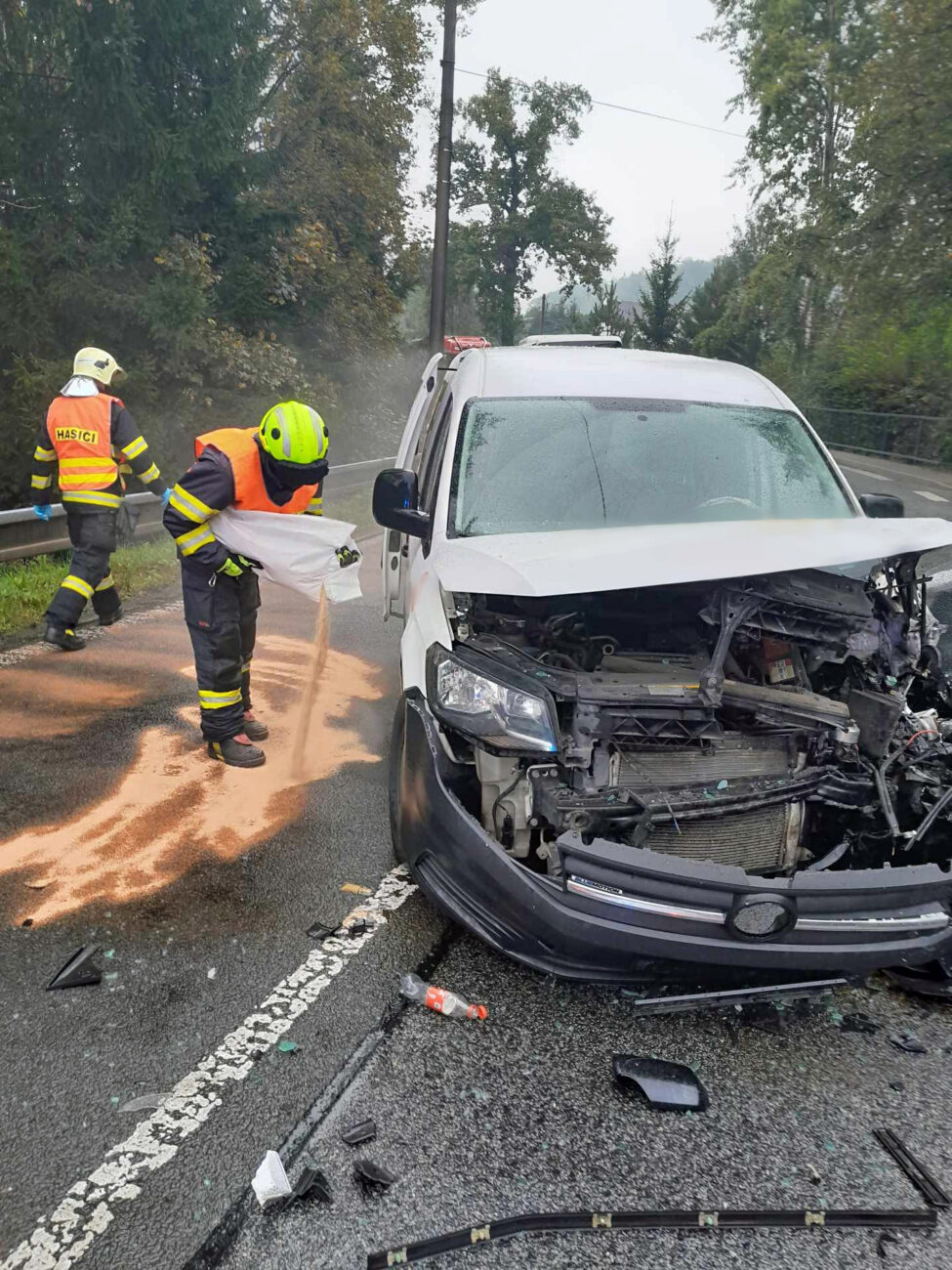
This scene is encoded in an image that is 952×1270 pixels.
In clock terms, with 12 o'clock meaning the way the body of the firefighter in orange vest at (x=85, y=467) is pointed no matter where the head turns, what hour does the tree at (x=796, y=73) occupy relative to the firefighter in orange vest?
The tree is roughly at 12 o'clock from the firefighter in orange vest.

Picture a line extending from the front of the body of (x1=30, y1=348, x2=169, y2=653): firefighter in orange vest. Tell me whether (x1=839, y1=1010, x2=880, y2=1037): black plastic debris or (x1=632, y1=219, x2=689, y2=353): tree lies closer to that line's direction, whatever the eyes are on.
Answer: the tree

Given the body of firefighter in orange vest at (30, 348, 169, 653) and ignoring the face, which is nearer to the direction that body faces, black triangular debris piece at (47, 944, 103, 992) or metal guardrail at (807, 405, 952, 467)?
the metal guardrail

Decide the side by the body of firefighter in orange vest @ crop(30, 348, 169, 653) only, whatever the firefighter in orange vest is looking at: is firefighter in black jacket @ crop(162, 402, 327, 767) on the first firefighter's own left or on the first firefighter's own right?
on the first firefighter's own right

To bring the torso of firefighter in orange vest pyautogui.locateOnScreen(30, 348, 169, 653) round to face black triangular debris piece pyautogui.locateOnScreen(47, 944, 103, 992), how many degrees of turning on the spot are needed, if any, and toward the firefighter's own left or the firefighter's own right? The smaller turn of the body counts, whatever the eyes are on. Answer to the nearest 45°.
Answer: approximately 135° to the firefighter's own right

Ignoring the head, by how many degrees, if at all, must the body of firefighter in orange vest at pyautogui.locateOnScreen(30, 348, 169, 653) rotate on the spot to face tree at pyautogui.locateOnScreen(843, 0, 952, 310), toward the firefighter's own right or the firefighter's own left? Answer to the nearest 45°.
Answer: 0° — they already face it

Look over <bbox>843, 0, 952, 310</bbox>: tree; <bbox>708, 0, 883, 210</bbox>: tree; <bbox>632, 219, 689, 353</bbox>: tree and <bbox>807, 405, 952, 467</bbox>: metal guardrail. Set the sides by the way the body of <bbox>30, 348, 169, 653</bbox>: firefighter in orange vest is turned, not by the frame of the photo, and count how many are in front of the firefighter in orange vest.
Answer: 4

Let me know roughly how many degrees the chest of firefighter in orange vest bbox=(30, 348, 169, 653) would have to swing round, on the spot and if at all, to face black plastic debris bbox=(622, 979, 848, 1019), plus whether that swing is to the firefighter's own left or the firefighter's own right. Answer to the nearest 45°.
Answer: approximately 135° to the firefighter's own right

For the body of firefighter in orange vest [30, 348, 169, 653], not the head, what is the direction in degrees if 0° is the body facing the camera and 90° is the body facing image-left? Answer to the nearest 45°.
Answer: approximately 225°

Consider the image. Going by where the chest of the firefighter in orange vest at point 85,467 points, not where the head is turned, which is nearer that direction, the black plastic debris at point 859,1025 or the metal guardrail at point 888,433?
the metal guardrail

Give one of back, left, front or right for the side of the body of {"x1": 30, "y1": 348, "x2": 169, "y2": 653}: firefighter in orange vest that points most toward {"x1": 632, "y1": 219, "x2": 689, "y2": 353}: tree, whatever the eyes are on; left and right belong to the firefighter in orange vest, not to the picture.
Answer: front

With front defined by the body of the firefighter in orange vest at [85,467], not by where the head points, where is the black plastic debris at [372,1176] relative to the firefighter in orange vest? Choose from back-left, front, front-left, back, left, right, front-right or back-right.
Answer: back-right

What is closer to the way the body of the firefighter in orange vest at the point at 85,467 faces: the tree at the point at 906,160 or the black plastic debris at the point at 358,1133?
the tree

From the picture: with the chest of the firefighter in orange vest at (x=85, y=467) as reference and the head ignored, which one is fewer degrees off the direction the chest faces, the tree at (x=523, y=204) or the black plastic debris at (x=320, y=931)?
the tree

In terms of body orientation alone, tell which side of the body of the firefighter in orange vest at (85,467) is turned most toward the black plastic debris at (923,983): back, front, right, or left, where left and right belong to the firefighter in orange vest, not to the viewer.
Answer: right

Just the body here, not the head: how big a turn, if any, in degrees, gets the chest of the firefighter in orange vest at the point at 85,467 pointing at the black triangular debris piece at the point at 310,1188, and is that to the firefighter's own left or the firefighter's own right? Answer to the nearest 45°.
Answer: approximately 135° to the firefighter's own right

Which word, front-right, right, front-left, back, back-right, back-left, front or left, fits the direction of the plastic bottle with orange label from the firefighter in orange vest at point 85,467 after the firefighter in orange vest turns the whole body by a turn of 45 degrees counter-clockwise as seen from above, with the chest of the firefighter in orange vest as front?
back
